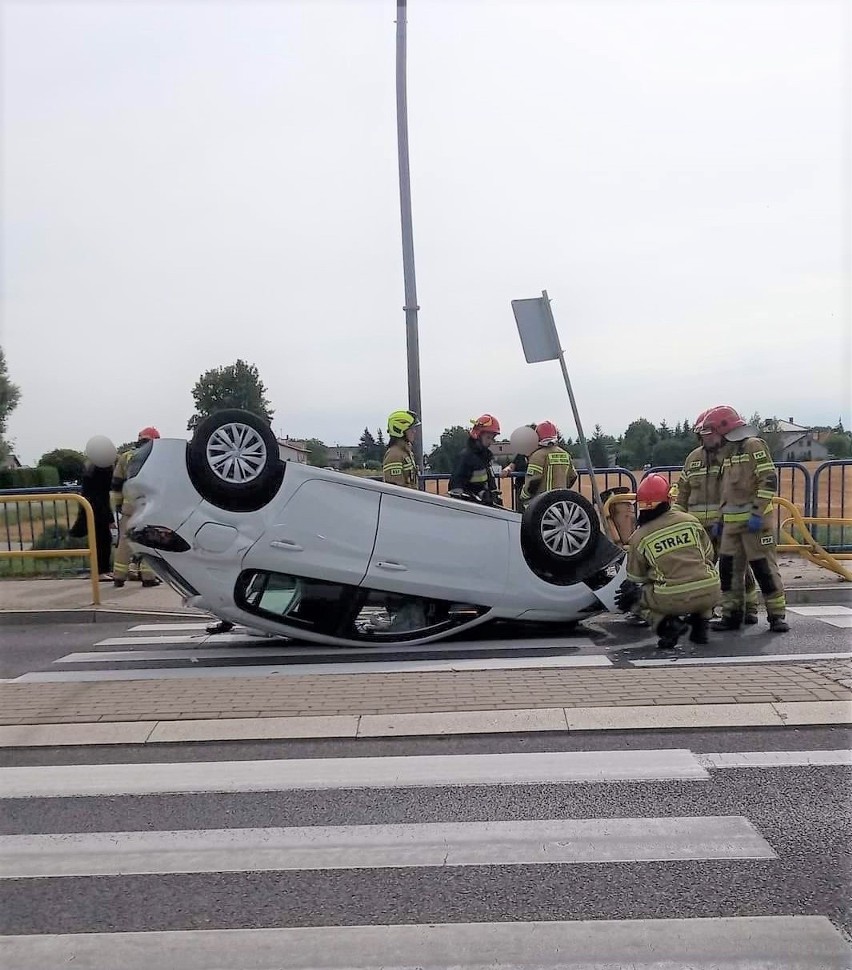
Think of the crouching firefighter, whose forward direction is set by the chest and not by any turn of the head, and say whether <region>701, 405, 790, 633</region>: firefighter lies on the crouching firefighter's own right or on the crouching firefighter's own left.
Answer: on the crouching firefighter's own right

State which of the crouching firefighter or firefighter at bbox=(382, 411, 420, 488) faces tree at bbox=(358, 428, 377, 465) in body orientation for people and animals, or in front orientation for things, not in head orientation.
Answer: the crouching firefighter

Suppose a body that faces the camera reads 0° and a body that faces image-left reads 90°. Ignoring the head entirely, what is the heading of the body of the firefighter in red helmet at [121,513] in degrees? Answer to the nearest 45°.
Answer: approximately 270°

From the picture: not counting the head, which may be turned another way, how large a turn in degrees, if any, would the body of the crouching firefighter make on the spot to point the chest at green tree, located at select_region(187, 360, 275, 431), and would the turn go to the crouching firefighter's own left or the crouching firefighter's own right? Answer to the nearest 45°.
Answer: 0° — they already face it

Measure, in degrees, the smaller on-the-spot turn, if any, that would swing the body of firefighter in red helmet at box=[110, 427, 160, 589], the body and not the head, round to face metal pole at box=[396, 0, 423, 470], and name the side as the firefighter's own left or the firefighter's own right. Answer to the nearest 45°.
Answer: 0° — they already face it

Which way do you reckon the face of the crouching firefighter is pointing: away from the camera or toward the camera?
away from the camera

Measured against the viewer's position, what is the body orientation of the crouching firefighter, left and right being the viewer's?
facing away from the viewer and to the left of the viewer
